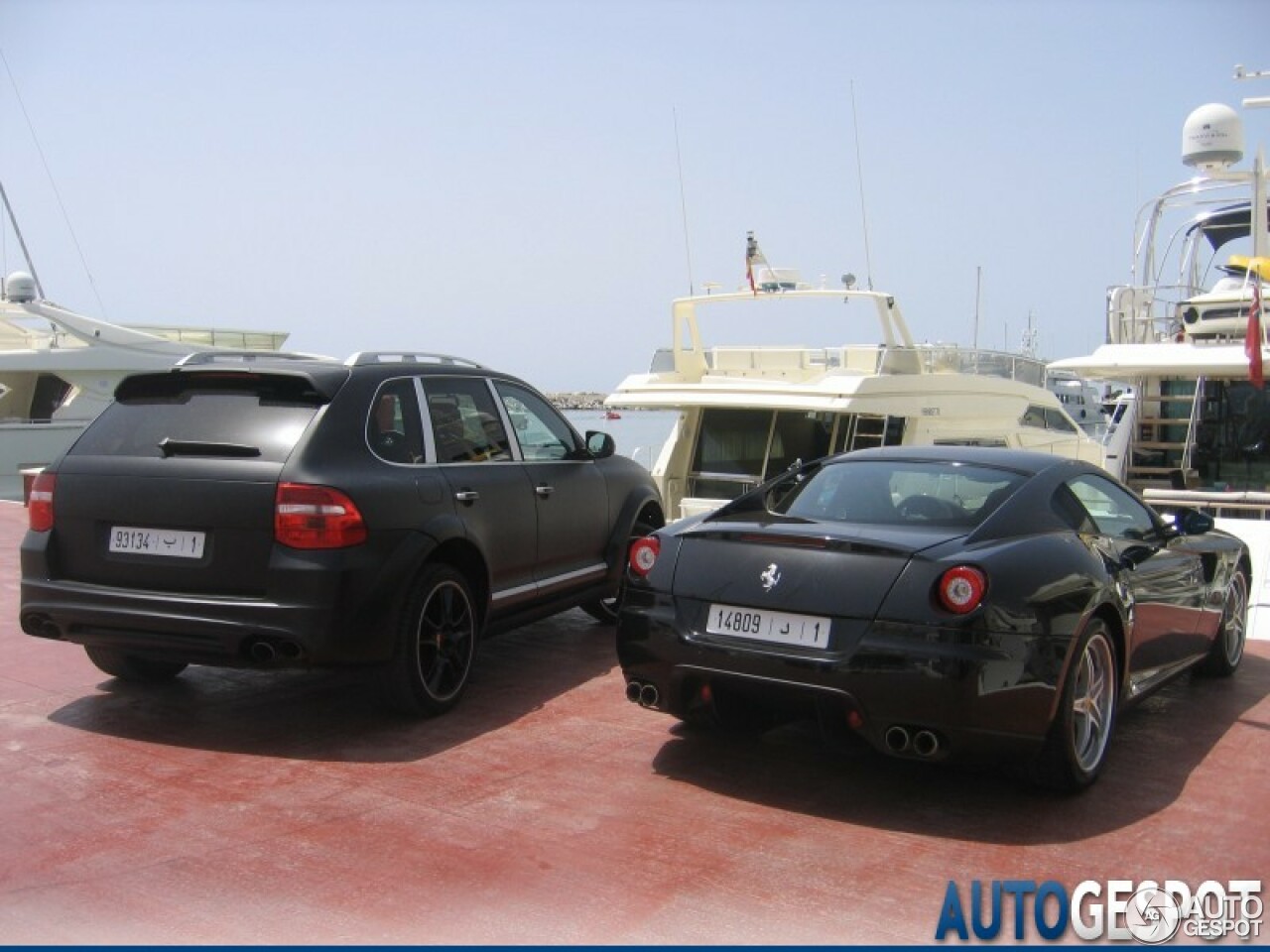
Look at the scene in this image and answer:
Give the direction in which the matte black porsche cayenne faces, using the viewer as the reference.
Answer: facing away from the viewer and to the right of the viewer

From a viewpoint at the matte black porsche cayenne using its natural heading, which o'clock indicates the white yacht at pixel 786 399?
The white yacht is roughly at 12 o'clock from the matte black porsche cayenne.

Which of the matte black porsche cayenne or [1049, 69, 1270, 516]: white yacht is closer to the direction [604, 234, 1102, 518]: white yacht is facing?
the white yacht

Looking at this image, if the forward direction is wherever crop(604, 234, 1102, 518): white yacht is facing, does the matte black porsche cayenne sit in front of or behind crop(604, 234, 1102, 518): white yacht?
behind

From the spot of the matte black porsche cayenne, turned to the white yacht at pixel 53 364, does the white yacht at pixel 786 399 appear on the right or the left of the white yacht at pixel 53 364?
right

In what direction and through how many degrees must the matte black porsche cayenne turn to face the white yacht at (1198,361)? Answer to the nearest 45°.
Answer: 0° — it already faces it

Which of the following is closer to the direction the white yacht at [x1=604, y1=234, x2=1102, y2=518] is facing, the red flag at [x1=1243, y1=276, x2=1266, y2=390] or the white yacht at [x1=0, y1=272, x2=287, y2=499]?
the red flag

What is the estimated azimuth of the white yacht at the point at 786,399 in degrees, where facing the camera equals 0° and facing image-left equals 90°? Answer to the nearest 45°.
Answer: approximately 225°
